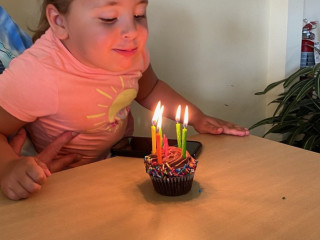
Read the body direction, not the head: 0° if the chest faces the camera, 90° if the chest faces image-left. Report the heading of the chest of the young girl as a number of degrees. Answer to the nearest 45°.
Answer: approximately 315°

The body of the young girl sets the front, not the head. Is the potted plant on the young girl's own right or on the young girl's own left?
on the young girl's own left

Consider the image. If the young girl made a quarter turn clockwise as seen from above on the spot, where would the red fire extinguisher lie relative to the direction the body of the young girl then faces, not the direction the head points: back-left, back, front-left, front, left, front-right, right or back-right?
back
